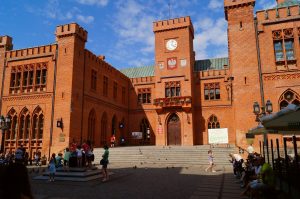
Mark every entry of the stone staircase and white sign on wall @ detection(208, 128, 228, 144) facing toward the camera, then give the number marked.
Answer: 2

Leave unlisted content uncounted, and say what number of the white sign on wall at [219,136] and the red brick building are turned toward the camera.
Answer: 2

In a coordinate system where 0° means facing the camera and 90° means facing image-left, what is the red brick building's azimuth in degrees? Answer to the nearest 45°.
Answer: approximately 0°

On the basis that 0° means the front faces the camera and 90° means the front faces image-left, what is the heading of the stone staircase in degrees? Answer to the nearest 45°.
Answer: approximately 0°

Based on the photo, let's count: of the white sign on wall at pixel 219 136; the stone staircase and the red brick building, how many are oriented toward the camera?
3
